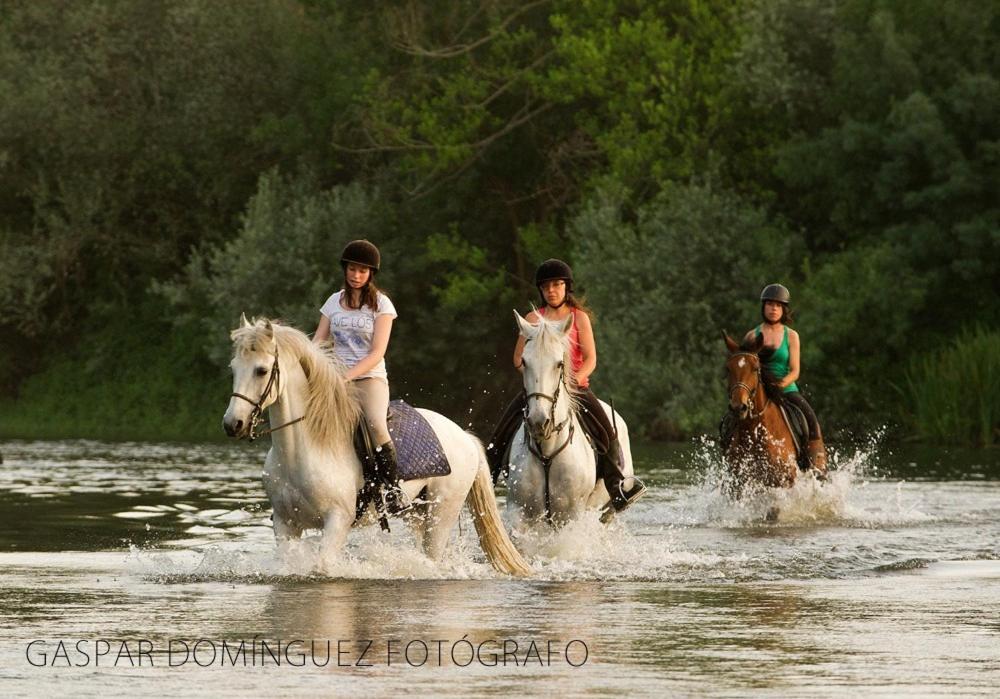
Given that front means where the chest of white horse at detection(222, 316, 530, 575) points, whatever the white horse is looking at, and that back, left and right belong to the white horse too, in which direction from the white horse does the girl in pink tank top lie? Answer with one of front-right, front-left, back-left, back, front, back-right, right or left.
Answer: back

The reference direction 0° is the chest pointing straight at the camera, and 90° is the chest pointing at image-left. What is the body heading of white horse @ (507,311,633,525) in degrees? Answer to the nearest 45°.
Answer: approximately 0°

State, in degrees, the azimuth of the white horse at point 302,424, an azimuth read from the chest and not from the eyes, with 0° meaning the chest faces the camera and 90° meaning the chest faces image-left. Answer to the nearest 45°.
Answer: approximately 45°

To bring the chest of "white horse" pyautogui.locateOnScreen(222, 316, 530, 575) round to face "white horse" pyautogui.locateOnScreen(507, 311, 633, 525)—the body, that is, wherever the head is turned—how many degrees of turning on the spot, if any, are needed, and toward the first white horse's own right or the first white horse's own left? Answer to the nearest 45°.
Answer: approximately 180°

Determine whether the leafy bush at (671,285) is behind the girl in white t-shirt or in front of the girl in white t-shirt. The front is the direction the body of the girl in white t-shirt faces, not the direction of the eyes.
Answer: behind

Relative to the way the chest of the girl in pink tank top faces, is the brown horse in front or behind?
behind

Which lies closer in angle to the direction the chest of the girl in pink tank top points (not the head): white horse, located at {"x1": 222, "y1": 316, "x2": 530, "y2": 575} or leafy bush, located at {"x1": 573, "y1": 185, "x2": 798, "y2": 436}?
the white horse

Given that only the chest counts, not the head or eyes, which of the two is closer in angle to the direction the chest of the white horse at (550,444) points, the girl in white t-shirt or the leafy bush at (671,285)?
the girl in white t-shirt

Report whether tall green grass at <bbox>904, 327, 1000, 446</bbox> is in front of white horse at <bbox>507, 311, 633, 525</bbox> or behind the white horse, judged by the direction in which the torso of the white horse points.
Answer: behind
